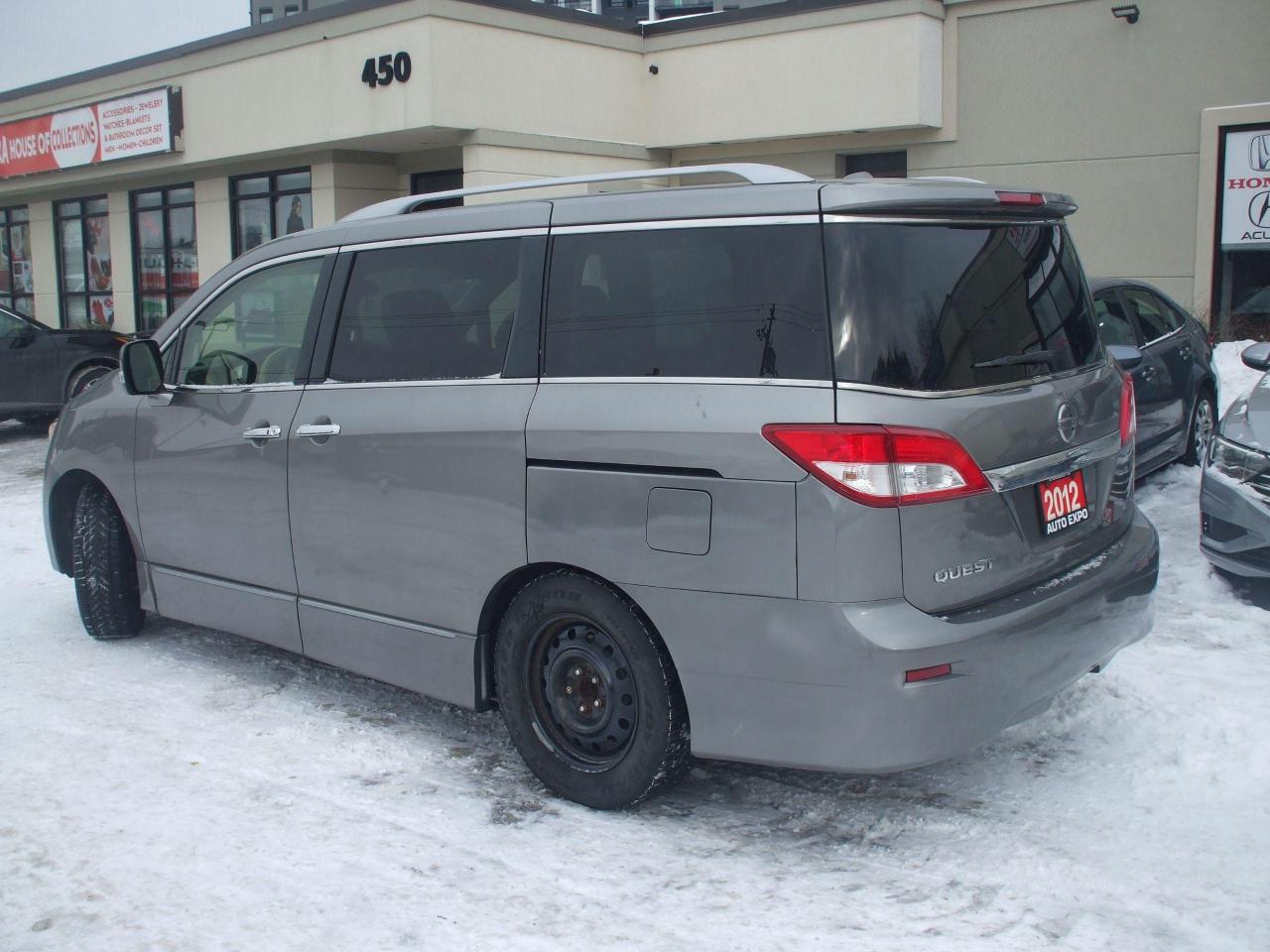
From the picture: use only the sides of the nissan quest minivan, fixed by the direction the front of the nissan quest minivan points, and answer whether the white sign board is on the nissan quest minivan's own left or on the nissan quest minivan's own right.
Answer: on the nissan quest minivan's own right

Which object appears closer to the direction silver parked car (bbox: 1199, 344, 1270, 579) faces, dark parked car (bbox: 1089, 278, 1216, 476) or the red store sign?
the red store sign

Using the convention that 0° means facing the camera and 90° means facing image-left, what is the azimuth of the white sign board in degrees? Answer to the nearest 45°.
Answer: approximately 0°

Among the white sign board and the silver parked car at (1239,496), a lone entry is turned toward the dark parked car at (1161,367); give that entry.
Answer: the white sign board

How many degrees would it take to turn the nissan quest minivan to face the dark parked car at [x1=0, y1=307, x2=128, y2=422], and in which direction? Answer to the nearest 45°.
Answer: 0° — it already faces it

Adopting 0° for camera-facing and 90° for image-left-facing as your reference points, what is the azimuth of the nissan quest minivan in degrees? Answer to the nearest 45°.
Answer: approximately 135°

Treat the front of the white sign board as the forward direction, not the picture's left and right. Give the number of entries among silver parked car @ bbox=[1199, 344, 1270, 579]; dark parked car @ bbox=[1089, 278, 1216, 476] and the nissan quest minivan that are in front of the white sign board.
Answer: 3
